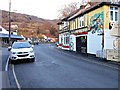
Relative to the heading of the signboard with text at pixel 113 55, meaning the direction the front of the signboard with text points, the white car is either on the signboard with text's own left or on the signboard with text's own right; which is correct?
on the signboard with text's own right

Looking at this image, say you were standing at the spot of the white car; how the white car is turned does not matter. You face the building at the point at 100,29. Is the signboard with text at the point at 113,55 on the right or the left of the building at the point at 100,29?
right

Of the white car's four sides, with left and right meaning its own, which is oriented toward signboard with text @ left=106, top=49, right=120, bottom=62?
left

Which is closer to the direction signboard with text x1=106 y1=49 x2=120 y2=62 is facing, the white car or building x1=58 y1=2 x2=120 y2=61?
the white car

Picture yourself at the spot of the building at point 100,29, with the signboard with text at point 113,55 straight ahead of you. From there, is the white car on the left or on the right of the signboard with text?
right

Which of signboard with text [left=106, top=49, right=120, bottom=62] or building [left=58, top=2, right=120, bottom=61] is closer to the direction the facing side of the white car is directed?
the signboard with text

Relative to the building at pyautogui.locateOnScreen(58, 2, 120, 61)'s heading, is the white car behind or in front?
in front

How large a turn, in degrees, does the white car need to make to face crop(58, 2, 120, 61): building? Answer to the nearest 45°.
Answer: approximately 135° to its left

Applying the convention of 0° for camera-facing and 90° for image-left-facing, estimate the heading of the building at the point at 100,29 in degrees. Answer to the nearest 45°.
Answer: approximately 45°
